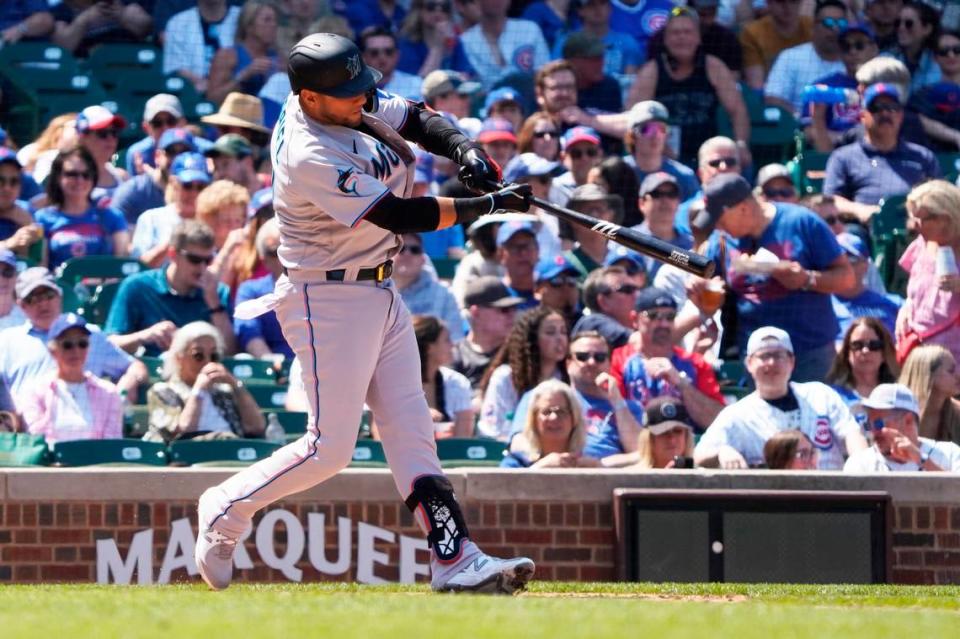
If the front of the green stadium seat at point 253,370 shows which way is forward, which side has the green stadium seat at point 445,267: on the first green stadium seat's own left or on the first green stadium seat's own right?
on the first green stadium seat's own left

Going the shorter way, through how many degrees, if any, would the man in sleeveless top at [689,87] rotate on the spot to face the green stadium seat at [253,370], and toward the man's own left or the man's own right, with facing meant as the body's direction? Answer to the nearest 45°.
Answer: approximately 45° to the man's own right

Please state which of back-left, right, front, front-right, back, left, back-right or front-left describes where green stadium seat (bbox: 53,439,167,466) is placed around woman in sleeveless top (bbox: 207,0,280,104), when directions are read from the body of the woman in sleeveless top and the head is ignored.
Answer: front-right

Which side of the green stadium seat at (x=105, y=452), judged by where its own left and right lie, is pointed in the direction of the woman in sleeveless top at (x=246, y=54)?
back

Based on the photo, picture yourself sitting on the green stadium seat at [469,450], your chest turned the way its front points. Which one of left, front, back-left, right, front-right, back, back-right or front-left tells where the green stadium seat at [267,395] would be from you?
back-right

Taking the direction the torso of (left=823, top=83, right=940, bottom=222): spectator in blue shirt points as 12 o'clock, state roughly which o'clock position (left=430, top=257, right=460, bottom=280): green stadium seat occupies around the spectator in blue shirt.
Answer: The green stadium seat is roughly at 2 o'clock from the spectator in blue shirt.

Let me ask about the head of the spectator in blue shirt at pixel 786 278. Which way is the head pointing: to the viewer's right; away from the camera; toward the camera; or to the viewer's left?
to the viewer's left

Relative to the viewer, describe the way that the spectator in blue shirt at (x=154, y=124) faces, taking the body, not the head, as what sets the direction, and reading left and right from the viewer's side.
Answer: facing the viewer and to the right of the viewer

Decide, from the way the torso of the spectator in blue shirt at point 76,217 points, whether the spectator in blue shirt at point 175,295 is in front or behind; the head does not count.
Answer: in front

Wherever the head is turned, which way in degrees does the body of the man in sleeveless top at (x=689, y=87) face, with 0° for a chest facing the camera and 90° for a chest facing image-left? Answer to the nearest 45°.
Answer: approximately 0°
